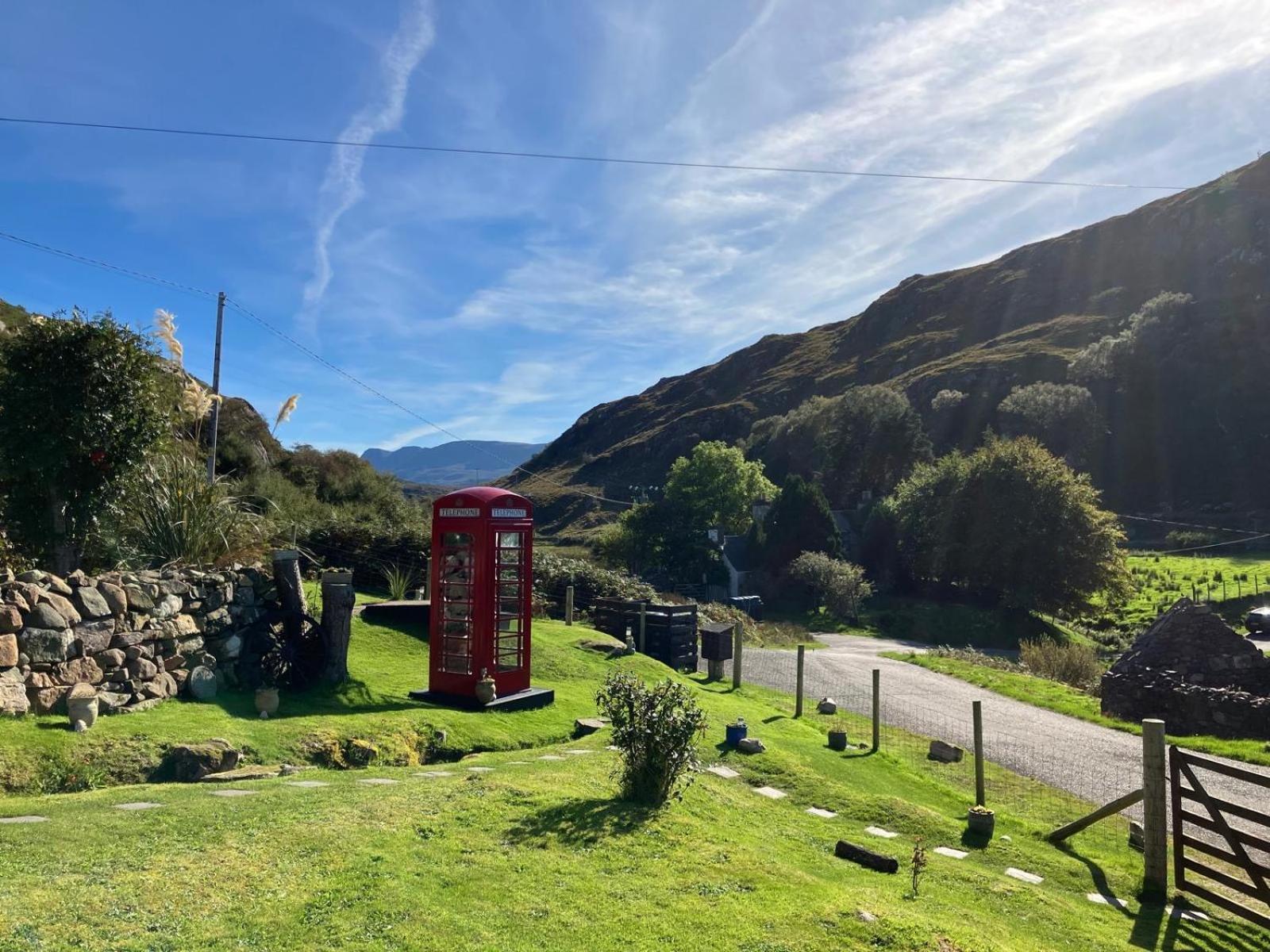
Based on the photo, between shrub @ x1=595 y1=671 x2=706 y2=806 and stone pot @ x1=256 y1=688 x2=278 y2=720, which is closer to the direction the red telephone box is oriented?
the shrub

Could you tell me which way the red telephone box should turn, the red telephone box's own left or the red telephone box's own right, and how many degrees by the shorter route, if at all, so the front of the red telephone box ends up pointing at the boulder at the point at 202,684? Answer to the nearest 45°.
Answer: approximately 90° to the red telephone box's own right

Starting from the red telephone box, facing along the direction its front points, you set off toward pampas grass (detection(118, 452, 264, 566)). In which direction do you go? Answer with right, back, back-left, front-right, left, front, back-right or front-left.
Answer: back-right

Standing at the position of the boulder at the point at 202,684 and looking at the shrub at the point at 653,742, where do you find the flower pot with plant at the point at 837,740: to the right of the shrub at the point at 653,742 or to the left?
left

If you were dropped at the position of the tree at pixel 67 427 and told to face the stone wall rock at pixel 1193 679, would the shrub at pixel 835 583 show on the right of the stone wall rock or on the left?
left

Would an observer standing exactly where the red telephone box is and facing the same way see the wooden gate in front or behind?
in front

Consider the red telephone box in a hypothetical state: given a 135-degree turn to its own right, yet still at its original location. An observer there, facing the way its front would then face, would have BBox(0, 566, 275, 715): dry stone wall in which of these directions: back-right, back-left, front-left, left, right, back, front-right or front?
front-left
